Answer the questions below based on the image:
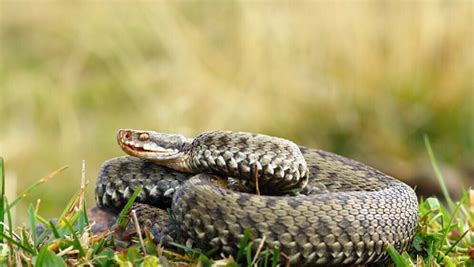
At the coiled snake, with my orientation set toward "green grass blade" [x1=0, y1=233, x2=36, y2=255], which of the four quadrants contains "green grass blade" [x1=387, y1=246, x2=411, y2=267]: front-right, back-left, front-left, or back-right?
back-left

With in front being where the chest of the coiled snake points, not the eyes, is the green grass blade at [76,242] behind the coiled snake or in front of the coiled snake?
in front

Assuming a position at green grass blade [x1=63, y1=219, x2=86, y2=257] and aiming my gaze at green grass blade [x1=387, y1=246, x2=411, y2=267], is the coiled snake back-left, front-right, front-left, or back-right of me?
front-left

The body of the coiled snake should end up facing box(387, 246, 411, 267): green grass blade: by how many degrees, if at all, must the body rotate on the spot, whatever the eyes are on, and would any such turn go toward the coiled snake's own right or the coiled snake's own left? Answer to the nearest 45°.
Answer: approximately 135° to the coiled snake's own left

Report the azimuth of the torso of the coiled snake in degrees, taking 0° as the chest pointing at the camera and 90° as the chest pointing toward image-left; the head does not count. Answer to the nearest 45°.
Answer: approximately 90°
